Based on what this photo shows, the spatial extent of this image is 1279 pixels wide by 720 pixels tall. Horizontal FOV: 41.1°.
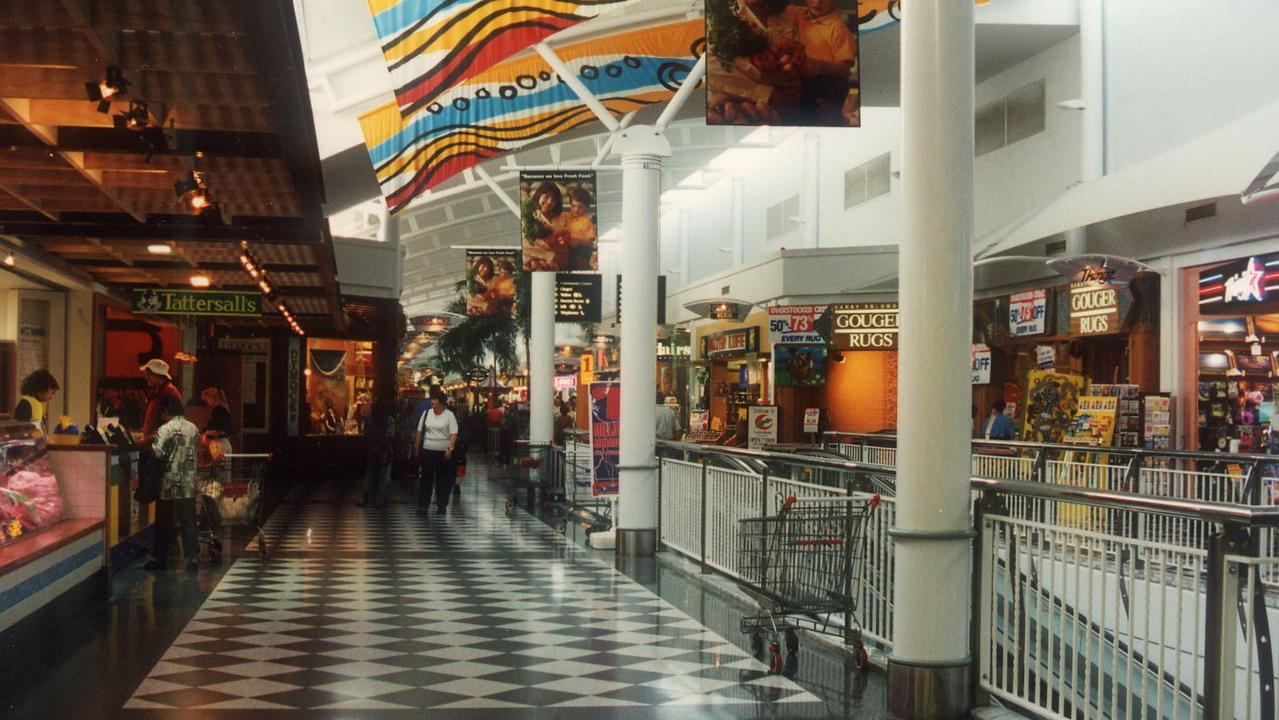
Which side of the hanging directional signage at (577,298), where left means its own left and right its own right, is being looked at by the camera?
front

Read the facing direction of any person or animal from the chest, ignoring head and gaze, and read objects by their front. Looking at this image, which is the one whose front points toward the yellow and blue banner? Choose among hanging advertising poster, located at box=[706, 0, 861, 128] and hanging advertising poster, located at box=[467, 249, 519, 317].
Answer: hanging advertising poster, located at box=[467, 249, 519, 317]

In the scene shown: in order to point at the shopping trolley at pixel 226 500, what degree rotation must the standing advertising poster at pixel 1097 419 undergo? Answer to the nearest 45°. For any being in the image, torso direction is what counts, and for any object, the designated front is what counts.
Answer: approximately 45° to its right

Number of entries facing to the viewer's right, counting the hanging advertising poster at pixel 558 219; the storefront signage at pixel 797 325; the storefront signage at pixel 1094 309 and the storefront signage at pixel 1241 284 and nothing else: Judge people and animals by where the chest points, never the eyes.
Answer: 0

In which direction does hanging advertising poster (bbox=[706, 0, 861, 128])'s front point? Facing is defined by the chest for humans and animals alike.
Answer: toward the camera

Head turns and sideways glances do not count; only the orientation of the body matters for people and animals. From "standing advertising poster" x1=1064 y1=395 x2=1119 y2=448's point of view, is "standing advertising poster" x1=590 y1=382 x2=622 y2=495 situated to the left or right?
on its right

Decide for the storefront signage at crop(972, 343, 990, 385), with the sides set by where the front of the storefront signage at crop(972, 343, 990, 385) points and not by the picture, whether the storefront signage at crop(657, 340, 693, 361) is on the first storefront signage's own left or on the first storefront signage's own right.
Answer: on the first storefront signage's own right

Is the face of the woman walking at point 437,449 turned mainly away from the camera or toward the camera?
toward the camera

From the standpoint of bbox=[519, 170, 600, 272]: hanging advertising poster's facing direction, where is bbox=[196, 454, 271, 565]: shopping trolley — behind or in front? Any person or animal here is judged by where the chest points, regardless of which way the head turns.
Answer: in front

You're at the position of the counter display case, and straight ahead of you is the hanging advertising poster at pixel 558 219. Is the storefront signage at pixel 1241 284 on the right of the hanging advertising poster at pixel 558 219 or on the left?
right

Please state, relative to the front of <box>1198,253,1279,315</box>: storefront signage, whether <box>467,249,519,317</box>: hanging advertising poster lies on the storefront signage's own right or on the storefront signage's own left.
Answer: on the storefront signage's own right

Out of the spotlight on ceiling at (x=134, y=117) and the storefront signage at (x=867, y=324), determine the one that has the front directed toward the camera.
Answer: the storefront signage

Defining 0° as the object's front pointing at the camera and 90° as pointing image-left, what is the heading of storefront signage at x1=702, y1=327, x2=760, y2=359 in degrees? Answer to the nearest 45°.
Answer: approximately 45°

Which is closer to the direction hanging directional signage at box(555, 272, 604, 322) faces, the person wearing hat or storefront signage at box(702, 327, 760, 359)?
the person wearing hat

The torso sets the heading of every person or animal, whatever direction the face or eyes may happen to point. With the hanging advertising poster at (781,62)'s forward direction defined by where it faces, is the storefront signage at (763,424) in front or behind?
behind

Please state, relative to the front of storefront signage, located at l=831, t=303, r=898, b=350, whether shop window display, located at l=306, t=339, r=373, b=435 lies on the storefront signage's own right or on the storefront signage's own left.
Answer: on the storefront signage's own right

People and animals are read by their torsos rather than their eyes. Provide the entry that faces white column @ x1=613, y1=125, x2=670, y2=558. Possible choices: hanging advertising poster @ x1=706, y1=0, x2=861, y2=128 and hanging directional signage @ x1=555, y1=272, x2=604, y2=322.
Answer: the hanging directional signage

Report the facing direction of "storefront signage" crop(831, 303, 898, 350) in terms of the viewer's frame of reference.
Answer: facing the viewer
